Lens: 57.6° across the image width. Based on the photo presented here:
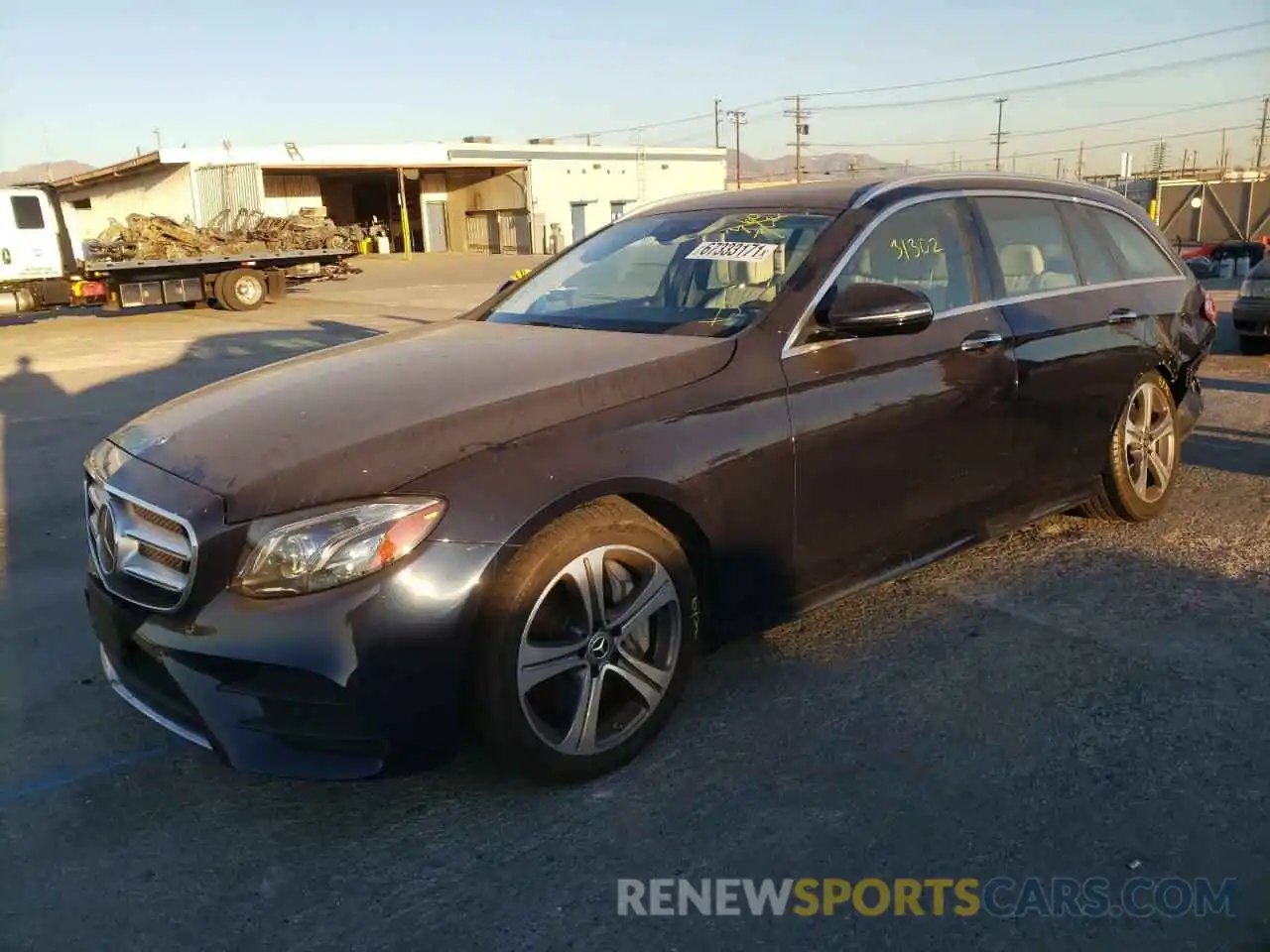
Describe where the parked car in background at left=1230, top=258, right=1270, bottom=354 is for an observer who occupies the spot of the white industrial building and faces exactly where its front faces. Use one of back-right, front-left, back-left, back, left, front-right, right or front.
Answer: front

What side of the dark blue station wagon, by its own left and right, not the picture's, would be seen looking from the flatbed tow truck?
right

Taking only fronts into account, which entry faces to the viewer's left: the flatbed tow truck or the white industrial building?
the flatbed tow truck

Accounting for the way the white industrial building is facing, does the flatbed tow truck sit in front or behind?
in front

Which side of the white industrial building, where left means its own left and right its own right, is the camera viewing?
front

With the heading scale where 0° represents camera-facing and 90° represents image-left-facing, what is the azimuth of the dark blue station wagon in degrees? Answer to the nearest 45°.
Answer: approximately 45°

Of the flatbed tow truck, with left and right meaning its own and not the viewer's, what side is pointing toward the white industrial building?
right

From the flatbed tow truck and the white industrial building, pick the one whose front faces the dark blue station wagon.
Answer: the white industrial building

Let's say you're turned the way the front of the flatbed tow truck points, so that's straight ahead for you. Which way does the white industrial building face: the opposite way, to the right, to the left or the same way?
to the left

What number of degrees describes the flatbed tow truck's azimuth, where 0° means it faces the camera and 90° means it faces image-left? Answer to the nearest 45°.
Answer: approximately 90°

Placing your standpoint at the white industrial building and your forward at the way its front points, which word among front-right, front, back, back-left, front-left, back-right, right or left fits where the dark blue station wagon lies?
front

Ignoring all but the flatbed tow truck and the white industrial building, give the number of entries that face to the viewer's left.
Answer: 1

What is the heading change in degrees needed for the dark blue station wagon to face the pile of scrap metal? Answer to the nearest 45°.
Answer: approximately 90° to its right
